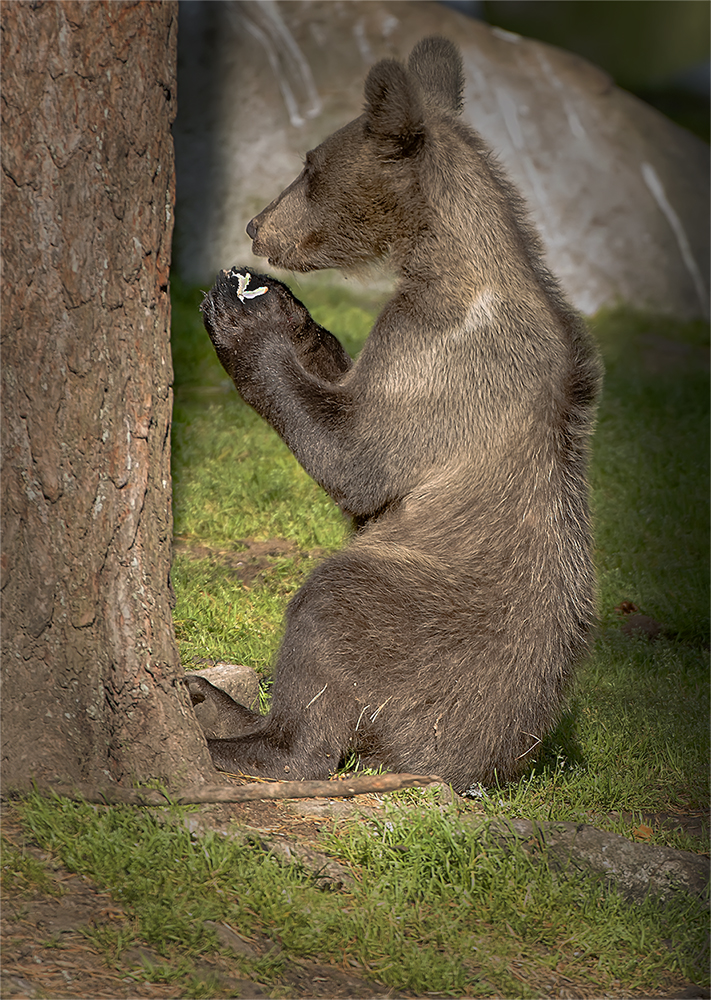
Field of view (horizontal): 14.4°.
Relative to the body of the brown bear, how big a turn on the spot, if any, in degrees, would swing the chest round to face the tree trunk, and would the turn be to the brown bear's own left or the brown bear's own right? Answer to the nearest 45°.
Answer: approximately 45° to the brown bear's own left

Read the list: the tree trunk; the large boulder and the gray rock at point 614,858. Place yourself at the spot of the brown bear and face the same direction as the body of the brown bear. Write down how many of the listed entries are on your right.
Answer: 1

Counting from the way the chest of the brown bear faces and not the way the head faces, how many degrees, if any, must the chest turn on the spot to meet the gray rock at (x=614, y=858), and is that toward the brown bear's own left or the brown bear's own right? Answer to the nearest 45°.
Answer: approximately 135° to the brown bear's own left

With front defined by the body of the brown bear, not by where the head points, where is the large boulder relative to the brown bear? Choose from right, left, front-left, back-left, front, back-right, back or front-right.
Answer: right

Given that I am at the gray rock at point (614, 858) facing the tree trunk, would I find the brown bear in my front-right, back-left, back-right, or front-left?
front-right

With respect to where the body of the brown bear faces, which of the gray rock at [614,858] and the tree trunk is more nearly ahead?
the tree trunk

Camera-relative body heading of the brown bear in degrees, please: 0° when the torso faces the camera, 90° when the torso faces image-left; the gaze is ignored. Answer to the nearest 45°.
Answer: approximately 90°
